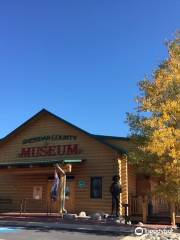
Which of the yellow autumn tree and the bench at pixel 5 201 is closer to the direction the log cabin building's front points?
the yellow autumn tree

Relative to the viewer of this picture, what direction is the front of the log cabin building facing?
facing the viewer

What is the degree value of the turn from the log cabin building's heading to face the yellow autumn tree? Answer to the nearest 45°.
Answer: approximately 45° to its left
